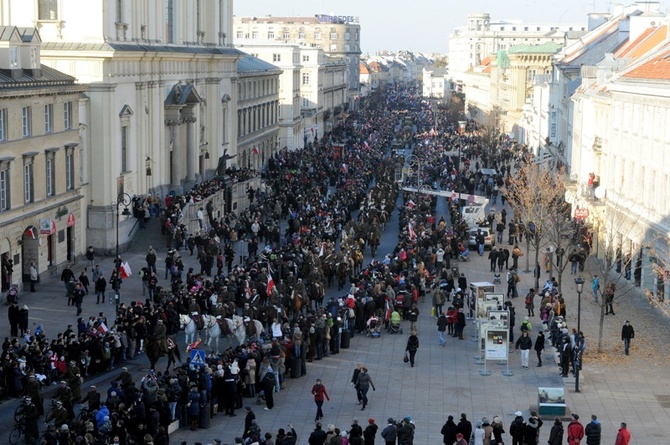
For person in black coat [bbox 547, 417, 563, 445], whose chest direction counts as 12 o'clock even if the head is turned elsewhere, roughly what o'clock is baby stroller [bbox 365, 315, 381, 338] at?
The baby stroller is roughly at 11 o'clock from the person in black coat.

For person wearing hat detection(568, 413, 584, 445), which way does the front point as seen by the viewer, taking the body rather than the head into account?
away from the camera

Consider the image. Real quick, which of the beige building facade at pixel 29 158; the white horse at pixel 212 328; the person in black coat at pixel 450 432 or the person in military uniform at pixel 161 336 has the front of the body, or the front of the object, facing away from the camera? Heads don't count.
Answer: the person in black coat

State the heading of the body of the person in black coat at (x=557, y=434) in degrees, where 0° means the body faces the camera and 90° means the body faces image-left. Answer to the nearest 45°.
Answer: approximately 180°

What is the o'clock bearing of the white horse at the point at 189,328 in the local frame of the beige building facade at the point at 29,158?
The white horse is roughly at 1 o'clock from the beige building facade.

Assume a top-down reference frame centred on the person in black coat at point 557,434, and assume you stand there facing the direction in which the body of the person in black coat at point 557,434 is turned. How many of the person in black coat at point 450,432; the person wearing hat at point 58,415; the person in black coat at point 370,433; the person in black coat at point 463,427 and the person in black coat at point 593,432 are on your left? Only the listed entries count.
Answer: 4

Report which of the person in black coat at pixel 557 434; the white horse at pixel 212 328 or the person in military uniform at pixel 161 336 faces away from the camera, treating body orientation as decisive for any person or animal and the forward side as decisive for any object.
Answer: the person in black coat

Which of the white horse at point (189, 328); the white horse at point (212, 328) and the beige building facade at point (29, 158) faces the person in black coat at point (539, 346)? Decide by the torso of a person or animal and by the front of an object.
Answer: the beige building facade

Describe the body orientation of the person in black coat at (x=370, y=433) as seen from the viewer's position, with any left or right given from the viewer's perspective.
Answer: facing away from the viewer

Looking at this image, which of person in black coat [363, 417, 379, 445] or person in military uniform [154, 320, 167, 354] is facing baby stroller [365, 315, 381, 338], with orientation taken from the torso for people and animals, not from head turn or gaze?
the person in black coat

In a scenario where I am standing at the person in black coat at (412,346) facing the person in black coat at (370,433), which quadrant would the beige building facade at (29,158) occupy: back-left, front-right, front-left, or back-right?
back-right

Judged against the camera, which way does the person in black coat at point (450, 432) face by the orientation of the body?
away from the camera

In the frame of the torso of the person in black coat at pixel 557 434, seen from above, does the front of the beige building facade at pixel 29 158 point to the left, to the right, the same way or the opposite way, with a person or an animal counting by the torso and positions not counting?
to the right

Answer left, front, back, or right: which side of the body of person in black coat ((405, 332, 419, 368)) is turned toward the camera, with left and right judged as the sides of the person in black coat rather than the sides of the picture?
back
